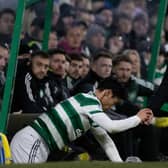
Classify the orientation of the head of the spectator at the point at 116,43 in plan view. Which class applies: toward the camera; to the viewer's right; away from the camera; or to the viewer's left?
toward the camera

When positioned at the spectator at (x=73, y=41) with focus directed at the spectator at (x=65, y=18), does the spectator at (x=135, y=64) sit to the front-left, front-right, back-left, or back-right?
back-right

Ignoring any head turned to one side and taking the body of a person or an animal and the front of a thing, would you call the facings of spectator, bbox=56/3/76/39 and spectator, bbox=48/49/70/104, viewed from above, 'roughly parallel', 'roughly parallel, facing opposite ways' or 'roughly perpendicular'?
roughly parallel

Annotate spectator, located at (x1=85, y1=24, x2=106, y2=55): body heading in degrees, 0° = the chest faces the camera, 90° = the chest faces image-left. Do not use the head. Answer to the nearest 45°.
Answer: approximately 315°

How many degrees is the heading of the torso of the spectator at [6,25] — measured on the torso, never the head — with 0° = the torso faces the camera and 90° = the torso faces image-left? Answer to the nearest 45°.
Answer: approximately 0°

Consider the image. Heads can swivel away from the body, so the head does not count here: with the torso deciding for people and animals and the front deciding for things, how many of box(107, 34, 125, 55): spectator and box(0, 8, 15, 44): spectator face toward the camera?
2

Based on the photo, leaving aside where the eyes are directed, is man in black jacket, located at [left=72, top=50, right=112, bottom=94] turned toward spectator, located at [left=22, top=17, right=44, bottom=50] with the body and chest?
no

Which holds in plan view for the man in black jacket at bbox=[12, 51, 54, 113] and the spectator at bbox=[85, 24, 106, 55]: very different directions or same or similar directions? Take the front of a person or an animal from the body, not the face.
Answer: same or similar directions

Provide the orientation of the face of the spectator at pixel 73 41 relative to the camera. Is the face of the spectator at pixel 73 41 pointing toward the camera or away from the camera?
toward the camera

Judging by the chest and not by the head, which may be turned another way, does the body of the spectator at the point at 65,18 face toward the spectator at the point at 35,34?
no

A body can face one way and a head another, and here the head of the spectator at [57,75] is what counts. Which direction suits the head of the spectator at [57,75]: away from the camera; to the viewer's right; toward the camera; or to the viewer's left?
toward the camera

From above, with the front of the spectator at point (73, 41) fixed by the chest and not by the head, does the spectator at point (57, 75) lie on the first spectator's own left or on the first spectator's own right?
on the first spectator's own right

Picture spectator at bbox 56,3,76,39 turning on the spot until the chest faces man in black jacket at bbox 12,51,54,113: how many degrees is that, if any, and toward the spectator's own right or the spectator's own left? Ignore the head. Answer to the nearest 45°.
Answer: approximately 45° to the spectator's own right

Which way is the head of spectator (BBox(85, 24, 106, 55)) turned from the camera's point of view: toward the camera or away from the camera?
toward the camera

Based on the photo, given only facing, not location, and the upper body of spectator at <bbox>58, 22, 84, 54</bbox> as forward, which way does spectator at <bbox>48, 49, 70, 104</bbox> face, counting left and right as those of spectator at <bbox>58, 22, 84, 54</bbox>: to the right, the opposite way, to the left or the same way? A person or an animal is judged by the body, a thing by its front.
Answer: the same way

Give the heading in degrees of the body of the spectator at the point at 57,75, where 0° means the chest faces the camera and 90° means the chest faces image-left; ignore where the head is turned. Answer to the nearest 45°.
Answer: approximately 315°

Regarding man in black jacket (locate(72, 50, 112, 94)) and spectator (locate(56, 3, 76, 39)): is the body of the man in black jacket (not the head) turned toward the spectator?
no
